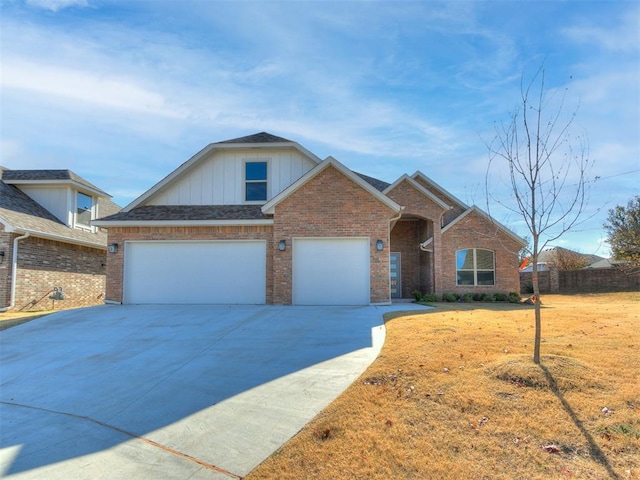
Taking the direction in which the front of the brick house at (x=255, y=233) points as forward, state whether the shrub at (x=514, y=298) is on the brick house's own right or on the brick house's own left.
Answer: on the brick house's own left

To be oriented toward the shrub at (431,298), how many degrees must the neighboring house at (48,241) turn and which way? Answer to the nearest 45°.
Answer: approximately 45° to its left

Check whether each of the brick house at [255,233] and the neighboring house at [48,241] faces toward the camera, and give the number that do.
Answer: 2

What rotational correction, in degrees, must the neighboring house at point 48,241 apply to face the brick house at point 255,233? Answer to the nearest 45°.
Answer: approximately 45° to its left

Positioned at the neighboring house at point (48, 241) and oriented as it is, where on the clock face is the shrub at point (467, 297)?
The shrub is roughly at 10 o'clock from the neighboring house.

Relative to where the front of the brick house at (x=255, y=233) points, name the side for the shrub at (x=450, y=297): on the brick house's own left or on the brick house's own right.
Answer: on the brick house's own left

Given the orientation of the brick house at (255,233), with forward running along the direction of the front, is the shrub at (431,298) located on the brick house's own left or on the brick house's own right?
on the brick house's own left

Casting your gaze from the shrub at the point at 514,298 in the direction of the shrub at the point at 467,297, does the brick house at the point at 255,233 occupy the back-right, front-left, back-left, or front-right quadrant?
front-right

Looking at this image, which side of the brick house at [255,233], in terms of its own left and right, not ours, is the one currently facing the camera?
front

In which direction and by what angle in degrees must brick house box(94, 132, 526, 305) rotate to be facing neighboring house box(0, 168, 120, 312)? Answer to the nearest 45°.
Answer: approximately 135° to its right

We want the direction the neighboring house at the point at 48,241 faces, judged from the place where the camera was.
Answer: facing the viewer
